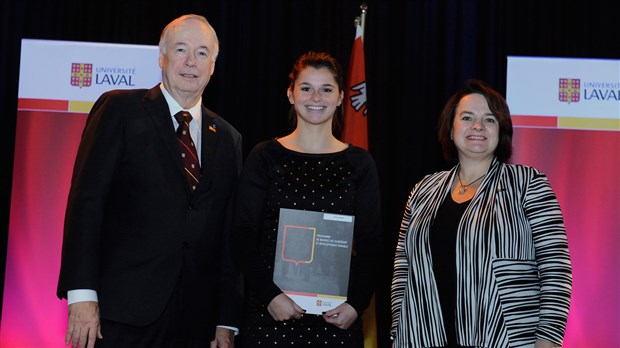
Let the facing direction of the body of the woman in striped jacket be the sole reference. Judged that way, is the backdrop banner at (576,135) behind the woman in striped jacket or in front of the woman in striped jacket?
behind

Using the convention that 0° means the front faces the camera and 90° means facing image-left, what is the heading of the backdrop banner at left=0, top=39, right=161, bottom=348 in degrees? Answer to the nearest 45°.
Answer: approximately 0°

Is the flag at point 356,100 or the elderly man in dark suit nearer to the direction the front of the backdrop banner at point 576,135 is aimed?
the elderly man in dark suit

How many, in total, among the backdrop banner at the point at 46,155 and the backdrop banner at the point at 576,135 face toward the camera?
2

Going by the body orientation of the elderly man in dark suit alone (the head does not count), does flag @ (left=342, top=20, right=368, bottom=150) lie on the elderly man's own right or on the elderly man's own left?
on the elderly man's own left

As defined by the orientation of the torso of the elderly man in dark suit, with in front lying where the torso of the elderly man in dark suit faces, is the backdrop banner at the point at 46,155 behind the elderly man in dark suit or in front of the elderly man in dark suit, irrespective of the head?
behind

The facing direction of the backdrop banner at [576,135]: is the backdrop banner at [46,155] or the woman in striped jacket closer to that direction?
the woman in striped jacket

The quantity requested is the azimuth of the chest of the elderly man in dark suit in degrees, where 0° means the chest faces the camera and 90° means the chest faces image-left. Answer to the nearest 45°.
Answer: approximately 315°

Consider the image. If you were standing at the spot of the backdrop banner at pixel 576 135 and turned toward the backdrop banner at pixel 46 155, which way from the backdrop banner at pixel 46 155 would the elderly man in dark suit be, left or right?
left

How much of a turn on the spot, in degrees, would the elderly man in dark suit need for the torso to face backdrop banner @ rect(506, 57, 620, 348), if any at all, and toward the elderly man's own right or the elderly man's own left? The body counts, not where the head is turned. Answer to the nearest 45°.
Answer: approximately 90° to the elderly man's own left

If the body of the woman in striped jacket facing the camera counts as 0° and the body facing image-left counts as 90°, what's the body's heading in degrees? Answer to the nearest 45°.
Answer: approximately 45°
